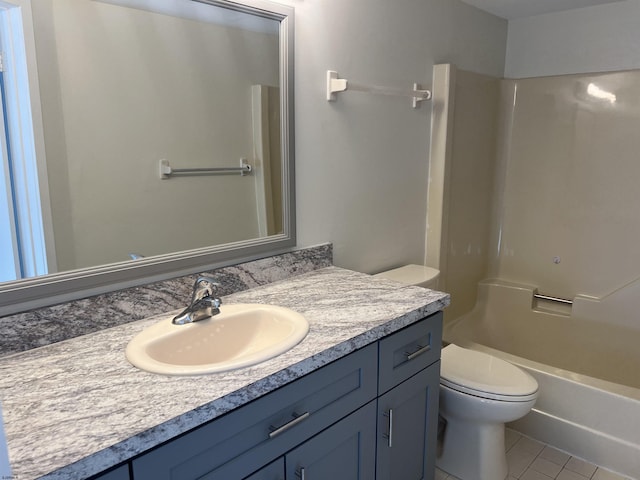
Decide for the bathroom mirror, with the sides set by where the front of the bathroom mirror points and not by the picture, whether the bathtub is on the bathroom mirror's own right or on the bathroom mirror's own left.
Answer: on the bathroom mirror's own left

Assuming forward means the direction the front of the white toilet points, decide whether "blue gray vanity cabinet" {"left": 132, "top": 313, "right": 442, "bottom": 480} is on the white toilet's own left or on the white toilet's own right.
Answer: on the white toilet's own right

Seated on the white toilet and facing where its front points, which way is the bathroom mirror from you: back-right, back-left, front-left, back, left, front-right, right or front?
right

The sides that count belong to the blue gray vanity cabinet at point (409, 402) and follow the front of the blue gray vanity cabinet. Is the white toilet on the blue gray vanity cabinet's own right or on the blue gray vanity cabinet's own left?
on the blue gray vanity cabinet's own left

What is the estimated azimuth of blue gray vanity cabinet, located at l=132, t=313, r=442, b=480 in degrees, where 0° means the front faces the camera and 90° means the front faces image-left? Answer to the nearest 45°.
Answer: approximately 315°

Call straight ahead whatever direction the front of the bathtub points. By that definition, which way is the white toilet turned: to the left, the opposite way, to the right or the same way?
to the left

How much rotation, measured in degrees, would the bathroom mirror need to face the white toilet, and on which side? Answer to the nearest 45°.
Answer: approximately 45° to its left

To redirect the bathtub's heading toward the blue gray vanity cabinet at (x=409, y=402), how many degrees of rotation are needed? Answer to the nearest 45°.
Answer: approximately 45° to its left

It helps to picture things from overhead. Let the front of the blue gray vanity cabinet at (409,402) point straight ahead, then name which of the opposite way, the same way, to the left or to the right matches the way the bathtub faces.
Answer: to the right

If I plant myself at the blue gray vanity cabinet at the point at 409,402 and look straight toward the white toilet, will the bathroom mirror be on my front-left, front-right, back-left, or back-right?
back-left
